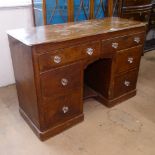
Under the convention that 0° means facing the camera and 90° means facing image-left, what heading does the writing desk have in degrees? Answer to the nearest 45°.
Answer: approximately 315°
